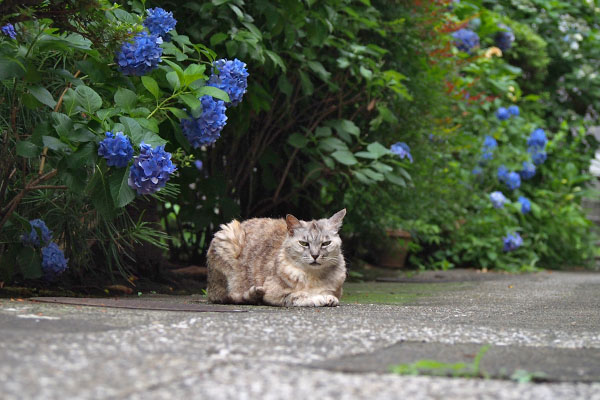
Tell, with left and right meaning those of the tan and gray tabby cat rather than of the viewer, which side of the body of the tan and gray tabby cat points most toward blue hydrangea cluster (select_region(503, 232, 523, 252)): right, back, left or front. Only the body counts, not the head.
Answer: left

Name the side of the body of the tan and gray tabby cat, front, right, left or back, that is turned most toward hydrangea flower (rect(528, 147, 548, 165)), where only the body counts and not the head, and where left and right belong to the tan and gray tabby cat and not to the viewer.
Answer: left

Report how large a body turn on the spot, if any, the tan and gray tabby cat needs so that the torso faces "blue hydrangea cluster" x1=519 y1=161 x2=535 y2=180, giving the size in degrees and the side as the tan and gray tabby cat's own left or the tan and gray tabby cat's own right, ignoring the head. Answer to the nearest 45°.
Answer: approximately 90° to the tan and gray tabby cat's own left

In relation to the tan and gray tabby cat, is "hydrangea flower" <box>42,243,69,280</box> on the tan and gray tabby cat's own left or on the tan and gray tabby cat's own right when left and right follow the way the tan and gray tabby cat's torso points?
on the tan and gray tabby cat's own right

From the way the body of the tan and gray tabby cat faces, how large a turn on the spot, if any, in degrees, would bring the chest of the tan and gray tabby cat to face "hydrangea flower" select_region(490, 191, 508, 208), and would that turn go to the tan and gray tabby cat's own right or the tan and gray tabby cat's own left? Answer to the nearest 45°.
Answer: approximately 90° to the tan and gray tabby cat's own left

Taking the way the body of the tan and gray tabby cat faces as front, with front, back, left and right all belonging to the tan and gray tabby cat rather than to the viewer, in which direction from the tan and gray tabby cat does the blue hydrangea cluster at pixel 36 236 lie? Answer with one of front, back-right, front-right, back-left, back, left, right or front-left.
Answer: back-right

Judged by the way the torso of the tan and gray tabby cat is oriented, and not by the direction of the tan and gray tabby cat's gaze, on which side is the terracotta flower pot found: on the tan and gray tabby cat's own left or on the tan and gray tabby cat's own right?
on the tan and gray tabby cat's own left

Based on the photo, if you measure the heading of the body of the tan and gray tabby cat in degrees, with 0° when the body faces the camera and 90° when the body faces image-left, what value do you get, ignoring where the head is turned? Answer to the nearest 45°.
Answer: approximately 315°
